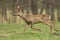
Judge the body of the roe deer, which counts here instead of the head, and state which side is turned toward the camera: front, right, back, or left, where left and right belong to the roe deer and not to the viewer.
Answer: left
